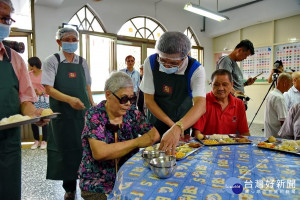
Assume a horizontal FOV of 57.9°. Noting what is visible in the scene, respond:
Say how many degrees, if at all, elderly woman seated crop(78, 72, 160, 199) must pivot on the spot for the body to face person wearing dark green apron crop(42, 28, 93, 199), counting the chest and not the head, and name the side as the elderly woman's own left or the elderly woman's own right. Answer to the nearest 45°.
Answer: approximately 180°

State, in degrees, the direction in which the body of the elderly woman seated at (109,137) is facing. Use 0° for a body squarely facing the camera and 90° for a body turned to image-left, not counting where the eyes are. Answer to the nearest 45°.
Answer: approximately 315°

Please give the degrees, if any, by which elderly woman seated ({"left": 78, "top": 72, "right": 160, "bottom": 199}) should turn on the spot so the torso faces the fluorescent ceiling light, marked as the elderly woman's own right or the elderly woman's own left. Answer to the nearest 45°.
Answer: approximately 90° to the elderly woman's own left

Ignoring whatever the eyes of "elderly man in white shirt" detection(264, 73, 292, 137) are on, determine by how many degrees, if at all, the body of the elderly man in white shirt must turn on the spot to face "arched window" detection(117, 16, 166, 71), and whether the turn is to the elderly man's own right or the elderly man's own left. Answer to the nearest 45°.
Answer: approximately 90° to the elderly man's own left

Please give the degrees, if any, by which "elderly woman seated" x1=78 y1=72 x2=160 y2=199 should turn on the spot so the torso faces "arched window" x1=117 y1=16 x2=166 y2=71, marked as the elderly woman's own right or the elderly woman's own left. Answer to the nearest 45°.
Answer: approximately 135° to the elderly woman's own left

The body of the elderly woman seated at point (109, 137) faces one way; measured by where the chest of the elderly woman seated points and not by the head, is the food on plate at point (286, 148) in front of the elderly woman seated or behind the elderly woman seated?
in front

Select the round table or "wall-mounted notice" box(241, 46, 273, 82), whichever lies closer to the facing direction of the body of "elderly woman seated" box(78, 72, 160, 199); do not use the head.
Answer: the round table
